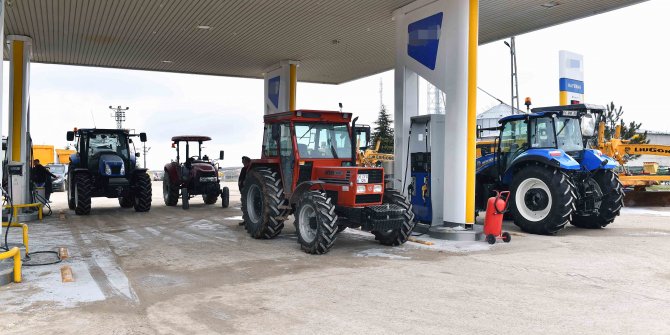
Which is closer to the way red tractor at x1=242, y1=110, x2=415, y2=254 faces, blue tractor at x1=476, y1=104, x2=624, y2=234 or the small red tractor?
the blue tractor

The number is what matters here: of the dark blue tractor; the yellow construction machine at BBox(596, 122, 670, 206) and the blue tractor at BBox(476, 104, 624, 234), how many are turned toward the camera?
1

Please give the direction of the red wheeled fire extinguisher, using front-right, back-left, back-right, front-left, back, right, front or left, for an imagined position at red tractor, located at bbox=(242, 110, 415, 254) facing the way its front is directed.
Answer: front-left

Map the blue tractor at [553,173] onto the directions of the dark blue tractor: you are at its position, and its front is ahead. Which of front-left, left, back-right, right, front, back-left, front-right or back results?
front-left

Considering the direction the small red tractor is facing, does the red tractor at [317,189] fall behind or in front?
in front

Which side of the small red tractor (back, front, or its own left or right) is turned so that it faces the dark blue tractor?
right

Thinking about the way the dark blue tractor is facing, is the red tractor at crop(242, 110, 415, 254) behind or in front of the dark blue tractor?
in front

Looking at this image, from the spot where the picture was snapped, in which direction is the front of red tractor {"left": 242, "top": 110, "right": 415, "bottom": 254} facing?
facing the viewer and to the right of the viewer

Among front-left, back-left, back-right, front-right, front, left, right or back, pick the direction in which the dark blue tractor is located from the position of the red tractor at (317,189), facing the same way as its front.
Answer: back
